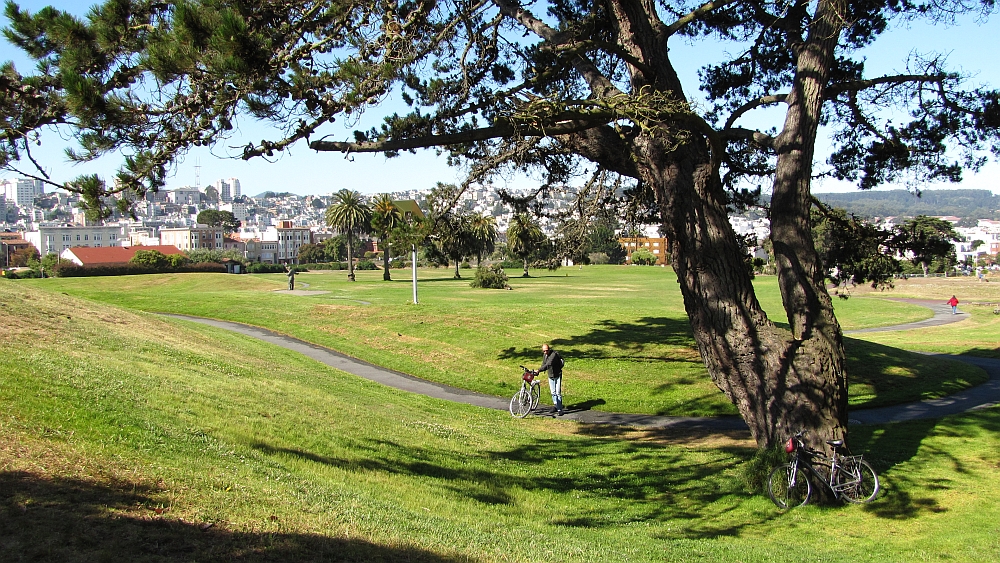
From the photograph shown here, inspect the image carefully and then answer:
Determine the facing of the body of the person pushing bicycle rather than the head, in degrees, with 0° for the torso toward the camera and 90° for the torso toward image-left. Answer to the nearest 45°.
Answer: approximately 45°

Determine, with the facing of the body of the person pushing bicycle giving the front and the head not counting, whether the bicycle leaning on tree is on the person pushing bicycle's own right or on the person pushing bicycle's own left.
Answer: on the person pushing bicycle's own left

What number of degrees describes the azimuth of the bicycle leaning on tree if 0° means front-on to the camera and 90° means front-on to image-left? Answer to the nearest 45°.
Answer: approximately 90°
